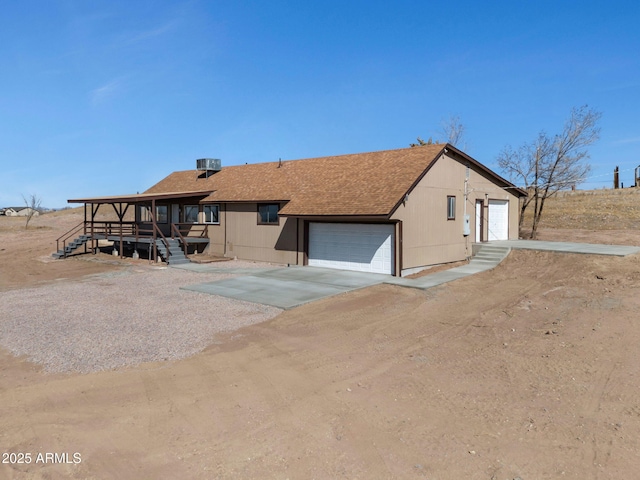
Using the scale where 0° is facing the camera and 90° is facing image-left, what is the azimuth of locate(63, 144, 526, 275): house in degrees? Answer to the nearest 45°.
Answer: approximately 45°
